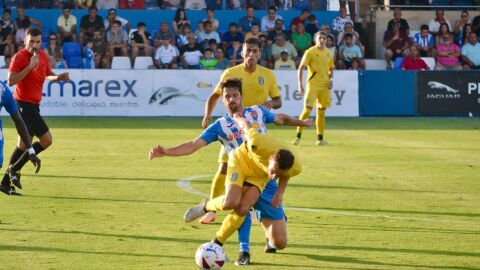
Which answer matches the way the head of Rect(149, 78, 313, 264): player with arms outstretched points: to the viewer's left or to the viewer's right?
to the viewer's left

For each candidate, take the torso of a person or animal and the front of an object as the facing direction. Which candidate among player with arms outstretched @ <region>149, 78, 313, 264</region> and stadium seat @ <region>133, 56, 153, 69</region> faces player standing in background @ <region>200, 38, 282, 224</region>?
the stadium seat

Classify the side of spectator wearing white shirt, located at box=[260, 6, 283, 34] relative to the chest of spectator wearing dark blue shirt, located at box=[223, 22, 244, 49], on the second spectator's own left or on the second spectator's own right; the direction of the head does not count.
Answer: on the second spectator's own left

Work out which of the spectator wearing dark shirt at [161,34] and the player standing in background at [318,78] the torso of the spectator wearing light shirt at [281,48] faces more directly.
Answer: the player standing in background

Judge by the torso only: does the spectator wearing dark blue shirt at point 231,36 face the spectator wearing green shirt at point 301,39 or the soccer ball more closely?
the soccer ball

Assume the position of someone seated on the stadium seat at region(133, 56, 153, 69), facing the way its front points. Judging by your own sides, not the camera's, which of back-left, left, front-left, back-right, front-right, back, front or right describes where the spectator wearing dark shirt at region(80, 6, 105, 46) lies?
back-right
